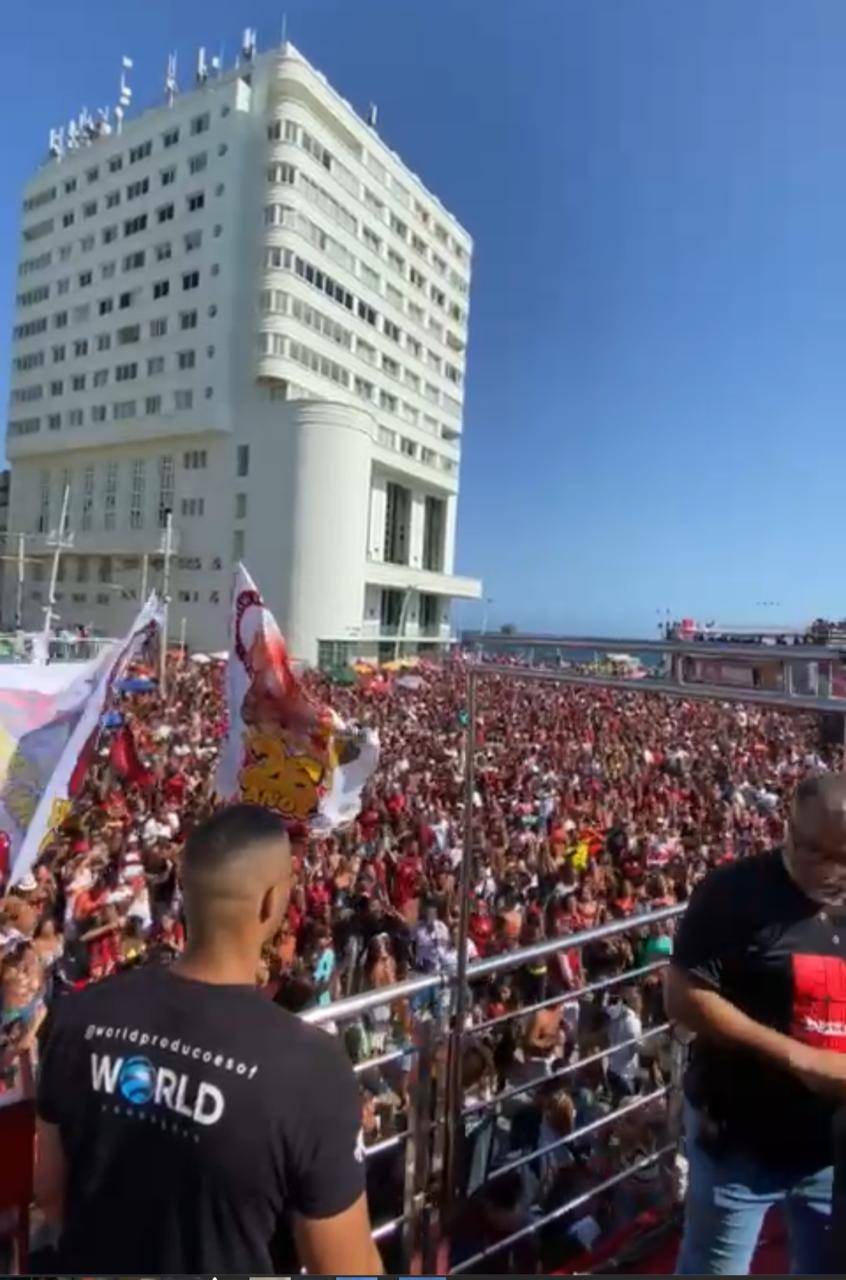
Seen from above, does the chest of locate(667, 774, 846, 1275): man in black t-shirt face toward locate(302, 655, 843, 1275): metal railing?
no

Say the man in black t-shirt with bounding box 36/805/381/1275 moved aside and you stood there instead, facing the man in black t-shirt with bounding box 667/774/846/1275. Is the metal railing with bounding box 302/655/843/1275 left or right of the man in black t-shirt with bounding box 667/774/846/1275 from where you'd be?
left

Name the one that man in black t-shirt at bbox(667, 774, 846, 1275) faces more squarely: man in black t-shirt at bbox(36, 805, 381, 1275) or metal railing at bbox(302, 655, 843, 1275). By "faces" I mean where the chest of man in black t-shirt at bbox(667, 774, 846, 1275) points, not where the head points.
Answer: the man in black t-shirt

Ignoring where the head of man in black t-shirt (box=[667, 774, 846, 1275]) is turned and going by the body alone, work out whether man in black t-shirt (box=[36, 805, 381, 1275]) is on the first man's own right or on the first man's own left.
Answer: on the first man's own right
